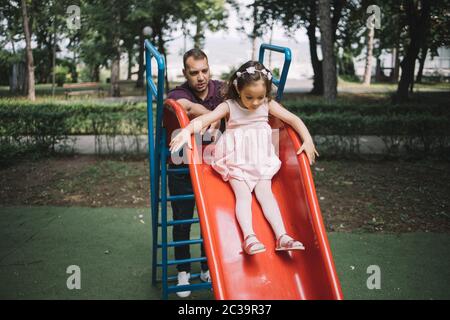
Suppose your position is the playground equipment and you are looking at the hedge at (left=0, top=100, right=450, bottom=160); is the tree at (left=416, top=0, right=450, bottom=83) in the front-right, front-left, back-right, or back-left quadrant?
front-right

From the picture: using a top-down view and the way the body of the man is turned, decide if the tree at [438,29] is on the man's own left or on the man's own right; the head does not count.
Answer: on the man's own left

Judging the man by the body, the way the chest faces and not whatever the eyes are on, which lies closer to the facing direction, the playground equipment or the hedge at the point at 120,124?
the playground equipment

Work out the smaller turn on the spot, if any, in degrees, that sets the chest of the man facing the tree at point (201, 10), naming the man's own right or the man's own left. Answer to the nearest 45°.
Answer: approximately 135° to the man's own left

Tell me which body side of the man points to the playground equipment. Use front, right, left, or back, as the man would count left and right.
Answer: front

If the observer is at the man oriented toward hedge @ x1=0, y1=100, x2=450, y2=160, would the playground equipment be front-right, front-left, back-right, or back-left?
back-right

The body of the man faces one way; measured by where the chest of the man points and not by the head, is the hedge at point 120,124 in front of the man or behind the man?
behind

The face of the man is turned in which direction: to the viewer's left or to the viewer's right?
to the viewer's right

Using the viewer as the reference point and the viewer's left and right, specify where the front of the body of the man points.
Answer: facing the viewer and to the right of the viewer
